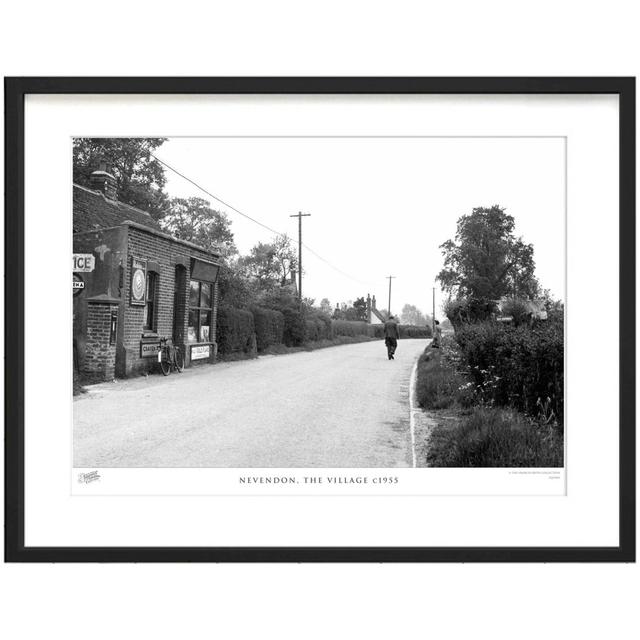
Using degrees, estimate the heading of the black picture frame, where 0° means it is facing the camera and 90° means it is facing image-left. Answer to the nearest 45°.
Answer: approximately 0°
